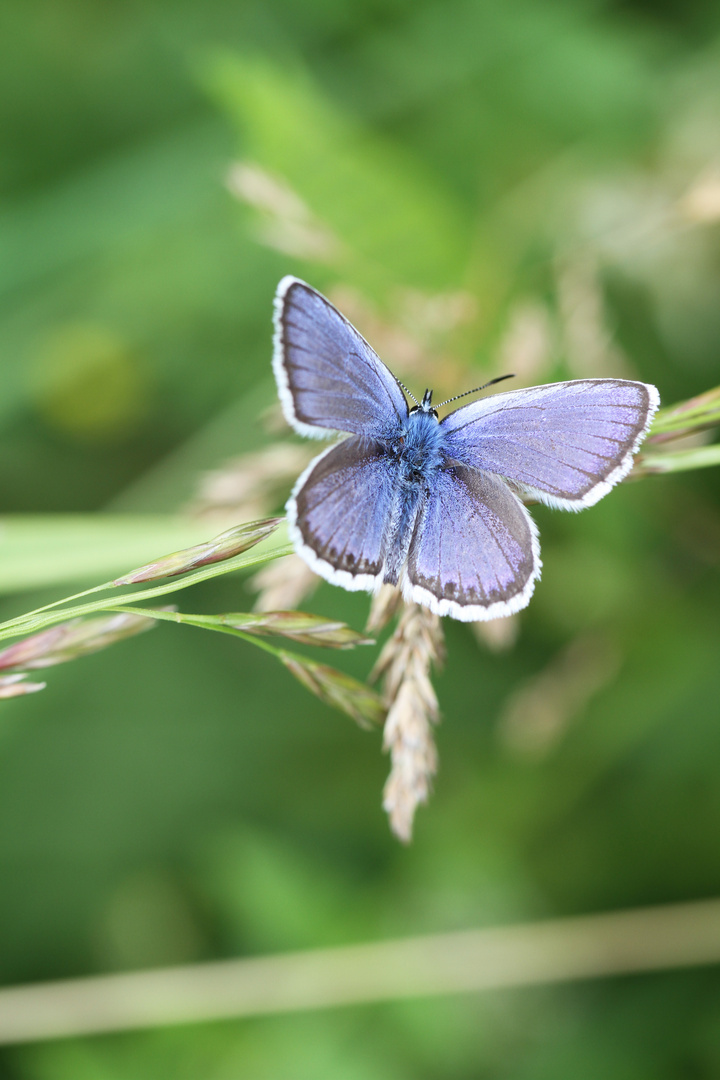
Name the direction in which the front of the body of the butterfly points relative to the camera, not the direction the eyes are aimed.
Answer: away from the camera
